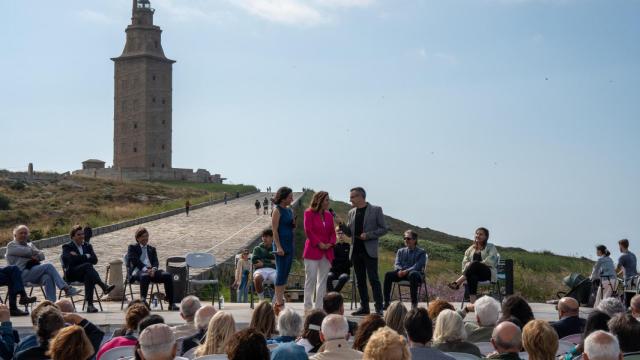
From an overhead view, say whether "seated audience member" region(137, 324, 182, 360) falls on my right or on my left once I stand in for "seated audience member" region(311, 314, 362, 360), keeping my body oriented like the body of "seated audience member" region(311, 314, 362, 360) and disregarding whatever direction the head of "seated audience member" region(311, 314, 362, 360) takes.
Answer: on my left

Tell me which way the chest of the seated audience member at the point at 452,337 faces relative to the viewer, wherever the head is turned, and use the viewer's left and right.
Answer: facing away from the viewer

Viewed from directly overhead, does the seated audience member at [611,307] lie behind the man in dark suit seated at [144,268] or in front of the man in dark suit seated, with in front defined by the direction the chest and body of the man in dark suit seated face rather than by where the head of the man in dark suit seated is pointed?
in front

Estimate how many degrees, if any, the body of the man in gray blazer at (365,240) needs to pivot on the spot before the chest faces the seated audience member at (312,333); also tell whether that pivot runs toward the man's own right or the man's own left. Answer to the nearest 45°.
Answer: approximately 45° to the man's own left

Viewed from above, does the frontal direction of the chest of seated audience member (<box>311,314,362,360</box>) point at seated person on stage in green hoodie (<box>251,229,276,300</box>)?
yes

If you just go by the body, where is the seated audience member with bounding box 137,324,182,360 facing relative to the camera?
away from the camera

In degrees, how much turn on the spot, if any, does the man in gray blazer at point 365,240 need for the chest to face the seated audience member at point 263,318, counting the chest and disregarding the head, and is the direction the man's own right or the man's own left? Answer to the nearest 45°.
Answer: approximately 45° to the man's own left

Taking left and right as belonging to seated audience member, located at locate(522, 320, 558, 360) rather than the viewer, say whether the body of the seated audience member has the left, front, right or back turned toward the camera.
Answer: back

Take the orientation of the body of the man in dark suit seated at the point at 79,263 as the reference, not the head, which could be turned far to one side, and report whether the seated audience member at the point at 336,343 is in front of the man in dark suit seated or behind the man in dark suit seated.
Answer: in front

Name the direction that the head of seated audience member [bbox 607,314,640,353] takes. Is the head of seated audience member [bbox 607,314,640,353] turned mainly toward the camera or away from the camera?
away from the camera

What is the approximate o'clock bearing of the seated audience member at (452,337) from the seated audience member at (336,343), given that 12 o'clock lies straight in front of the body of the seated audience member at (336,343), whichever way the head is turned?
the seated audience member at (452,337) is roughly at 2 o'clock from the seated audience member at (336,343).

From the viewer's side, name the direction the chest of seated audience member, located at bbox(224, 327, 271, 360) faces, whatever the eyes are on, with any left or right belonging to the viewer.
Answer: facing away from the viewer
